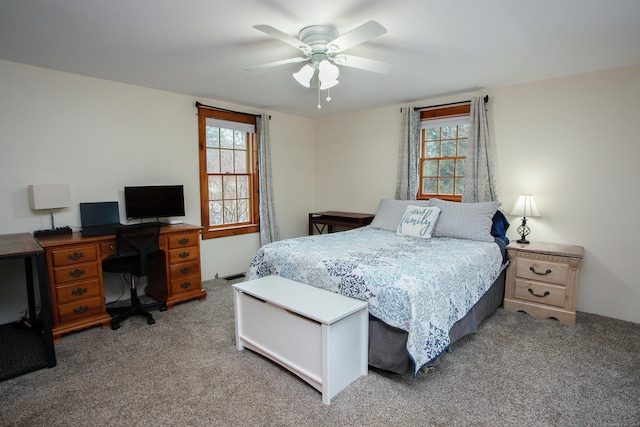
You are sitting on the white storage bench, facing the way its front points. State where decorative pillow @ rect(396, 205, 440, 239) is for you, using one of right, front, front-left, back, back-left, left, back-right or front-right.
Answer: back

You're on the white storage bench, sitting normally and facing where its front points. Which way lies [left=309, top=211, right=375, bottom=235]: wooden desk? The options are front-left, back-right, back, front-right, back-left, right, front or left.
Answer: back-right

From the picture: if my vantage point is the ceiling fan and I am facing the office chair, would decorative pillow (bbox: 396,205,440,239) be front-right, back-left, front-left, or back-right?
back-right

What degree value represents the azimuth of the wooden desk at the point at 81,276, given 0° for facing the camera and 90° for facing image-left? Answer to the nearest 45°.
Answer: approximately 315°

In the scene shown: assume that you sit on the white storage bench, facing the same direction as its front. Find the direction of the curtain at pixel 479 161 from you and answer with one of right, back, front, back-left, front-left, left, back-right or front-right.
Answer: back

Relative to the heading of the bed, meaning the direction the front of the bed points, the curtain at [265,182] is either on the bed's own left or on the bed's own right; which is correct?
on the bed's own right

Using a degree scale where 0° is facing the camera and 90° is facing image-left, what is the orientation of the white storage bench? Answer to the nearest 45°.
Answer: approximately 45°

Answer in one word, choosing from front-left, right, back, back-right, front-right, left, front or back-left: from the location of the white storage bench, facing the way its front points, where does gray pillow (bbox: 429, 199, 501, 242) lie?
back
